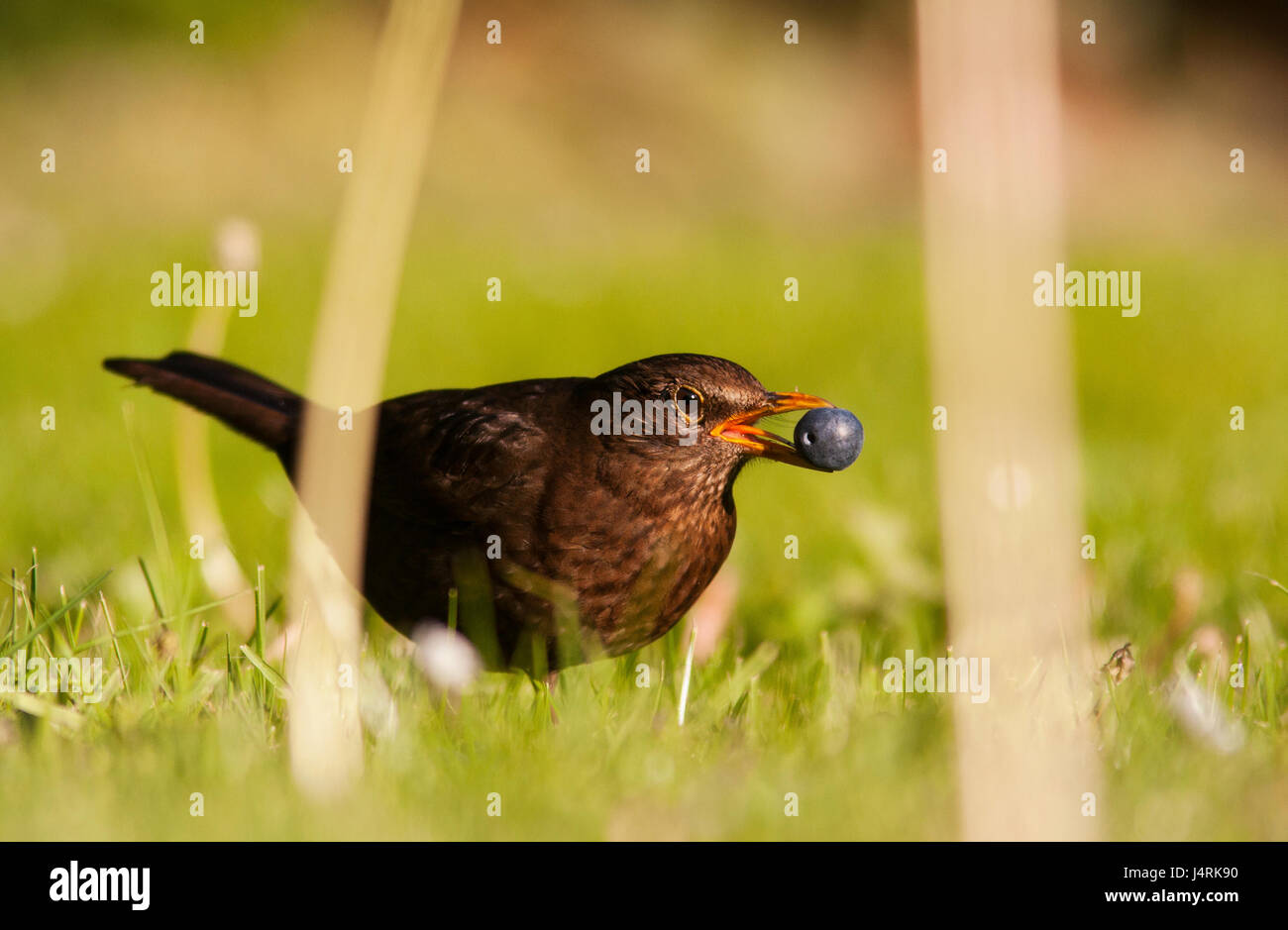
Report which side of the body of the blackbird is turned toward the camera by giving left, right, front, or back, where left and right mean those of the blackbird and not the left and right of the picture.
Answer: right
